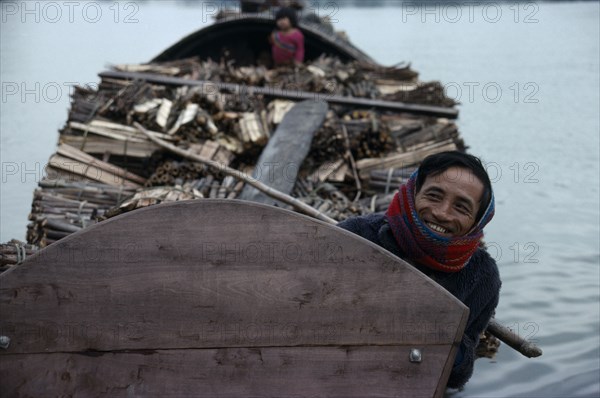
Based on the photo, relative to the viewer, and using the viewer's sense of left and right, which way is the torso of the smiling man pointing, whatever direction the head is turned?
facing the viewer

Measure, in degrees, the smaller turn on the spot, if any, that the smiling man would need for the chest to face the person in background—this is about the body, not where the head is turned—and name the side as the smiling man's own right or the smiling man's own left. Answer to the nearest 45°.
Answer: approximately 180°

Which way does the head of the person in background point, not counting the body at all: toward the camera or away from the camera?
toward the camera
